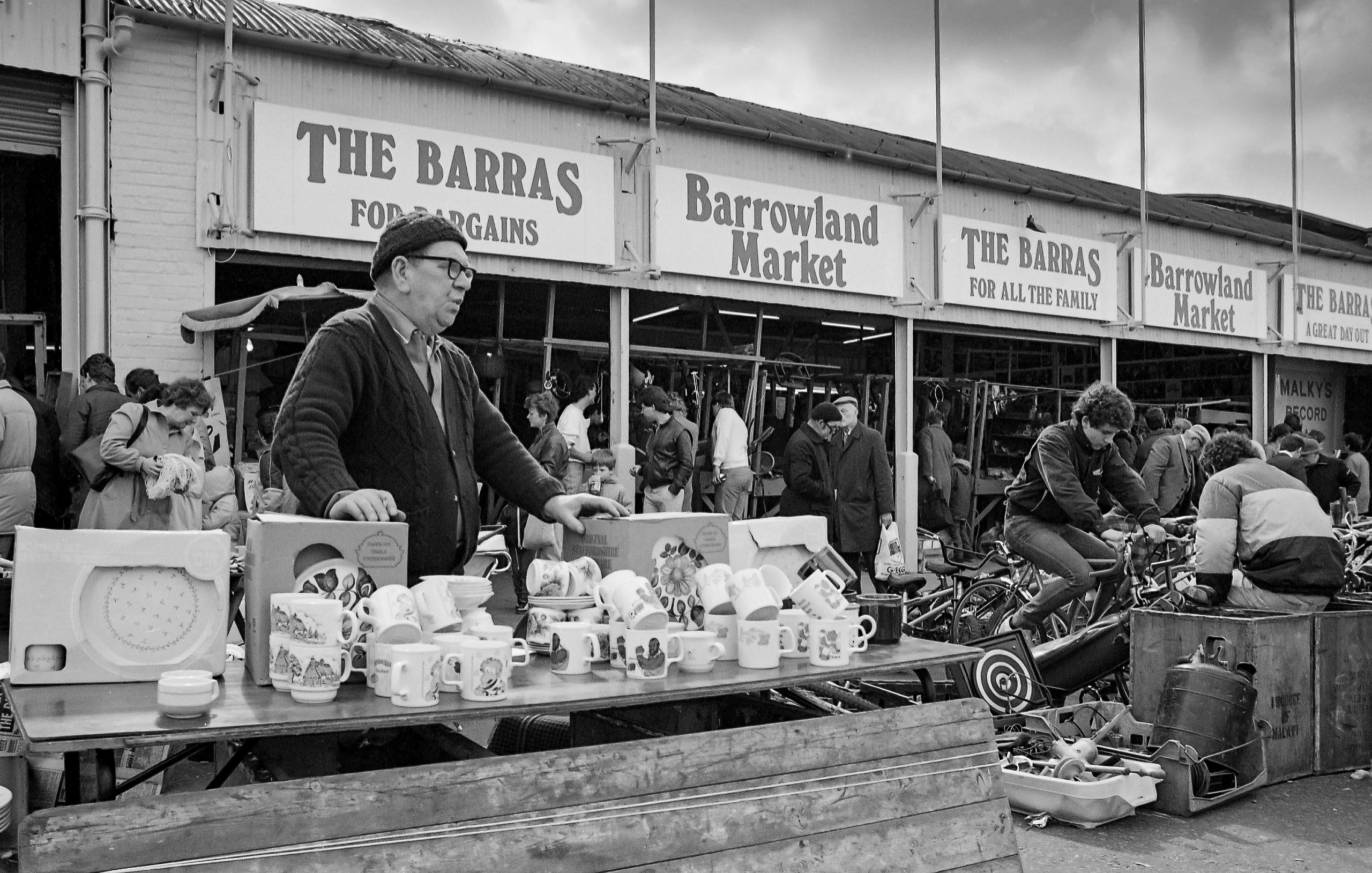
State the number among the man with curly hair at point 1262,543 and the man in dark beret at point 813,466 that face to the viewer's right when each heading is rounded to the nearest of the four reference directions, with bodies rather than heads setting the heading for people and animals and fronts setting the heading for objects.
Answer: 1

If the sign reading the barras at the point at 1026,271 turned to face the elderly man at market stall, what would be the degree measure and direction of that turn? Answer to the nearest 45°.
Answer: approximately 45° to its right

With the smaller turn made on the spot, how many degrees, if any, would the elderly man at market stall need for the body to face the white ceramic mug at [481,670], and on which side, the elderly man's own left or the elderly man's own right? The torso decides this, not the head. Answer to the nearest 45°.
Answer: approximately 45° to the elderly man's own right

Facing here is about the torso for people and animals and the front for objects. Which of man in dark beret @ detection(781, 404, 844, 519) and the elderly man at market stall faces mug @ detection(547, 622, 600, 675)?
the elderly man at market stall

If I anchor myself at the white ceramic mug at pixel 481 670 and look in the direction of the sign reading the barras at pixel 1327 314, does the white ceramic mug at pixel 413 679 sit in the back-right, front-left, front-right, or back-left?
back-left

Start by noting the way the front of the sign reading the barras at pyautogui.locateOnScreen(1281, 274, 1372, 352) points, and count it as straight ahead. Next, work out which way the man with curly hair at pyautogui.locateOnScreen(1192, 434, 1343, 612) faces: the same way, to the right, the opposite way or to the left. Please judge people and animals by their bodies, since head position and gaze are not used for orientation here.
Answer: the opposite way

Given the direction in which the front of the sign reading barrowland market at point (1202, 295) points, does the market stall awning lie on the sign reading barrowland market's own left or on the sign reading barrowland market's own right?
on the sign reading barrowland market's own right

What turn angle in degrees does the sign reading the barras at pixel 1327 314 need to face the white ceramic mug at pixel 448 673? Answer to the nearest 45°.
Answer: approximately 45° to its right

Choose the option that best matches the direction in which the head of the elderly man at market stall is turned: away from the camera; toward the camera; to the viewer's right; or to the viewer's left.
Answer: to the viewer's right

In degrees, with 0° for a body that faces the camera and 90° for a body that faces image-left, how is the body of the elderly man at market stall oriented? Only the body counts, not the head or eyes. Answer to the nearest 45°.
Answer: approximately 315°

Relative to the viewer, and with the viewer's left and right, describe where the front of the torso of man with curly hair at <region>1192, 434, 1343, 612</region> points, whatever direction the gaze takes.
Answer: facing away from the viewer and to the left of the viewer
